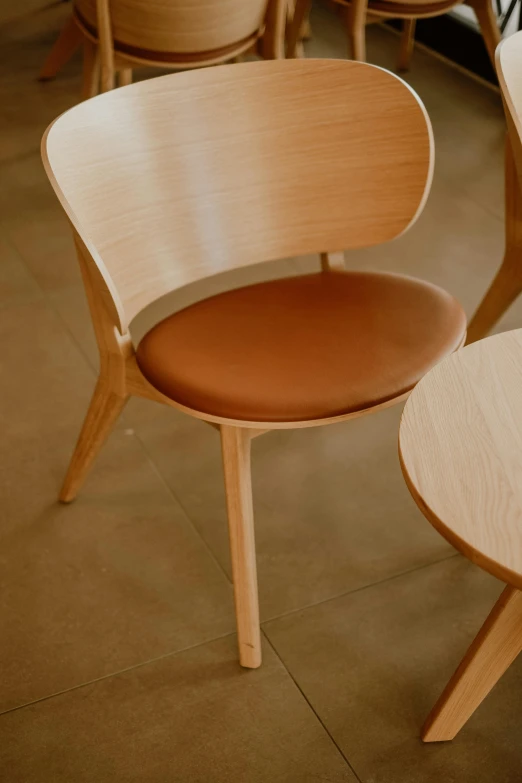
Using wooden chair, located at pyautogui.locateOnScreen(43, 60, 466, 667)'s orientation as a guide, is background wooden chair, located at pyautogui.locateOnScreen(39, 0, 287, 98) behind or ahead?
behind

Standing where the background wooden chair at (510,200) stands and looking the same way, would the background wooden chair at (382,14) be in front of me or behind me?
behind

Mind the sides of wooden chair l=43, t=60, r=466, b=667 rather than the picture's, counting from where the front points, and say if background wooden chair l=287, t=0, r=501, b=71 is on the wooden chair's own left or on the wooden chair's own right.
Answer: on the wooden chair's own left

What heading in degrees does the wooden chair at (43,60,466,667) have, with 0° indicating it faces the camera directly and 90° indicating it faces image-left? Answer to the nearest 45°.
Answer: approximately 315°
